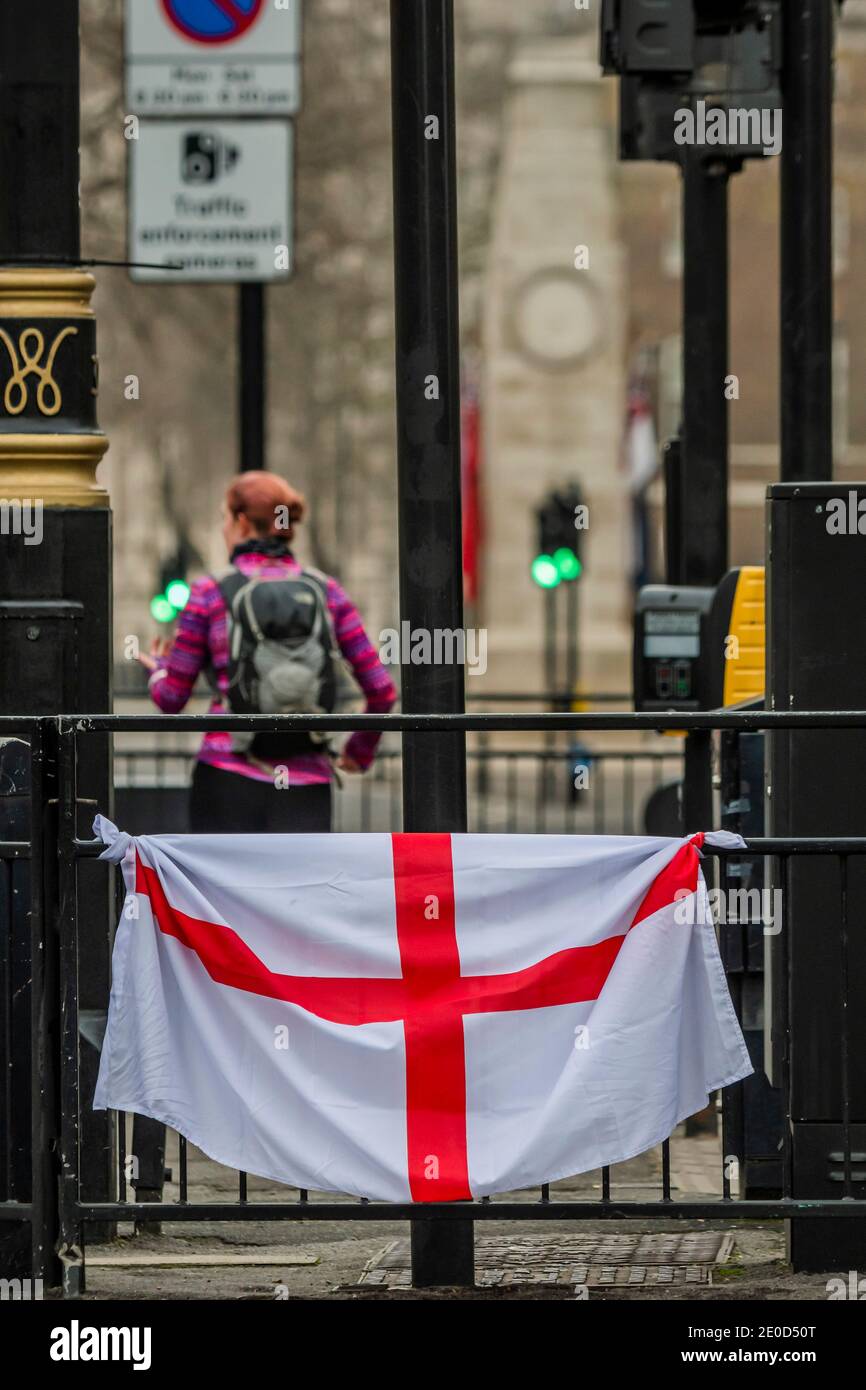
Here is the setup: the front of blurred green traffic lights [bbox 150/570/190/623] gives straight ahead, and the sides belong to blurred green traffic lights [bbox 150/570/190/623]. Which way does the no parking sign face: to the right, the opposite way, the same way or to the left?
the same way

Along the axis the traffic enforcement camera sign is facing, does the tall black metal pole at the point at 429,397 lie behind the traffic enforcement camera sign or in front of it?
in front

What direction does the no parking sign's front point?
toward the camera

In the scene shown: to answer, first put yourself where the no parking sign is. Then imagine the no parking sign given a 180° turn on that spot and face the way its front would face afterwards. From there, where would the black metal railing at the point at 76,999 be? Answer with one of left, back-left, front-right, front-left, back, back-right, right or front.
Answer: back

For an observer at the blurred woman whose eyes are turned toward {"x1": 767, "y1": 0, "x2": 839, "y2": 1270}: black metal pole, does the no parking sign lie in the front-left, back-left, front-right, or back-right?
back-left

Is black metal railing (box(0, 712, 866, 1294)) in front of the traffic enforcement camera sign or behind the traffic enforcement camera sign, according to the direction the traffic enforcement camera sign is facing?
in front

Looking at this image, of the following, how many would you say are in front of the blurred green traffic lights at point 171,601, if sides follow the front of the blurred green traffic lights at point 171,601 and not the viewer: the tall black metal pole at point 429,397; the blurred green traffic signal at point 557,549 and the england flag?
2

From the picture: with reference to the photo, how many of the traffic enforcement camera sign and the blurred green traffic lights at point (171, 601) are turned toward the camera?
2

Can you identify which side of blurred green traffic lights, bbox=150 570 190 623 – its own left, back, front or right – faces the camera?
front

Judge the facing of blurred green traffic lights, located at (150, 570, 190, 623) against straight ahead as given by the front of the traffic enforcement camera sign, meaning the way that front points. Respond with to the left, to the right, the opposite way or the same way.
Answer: the same way

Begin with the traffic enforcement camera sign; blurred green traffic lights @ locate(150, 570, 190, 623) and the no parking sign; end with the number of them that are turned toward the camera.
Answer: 3

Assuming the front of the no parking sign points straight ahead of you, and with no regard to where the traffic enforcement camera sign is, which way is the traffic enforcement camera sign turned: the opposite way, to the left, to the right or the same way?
the same way

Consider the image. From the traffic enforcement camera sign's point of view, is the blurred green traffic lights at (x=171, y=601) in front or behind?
behind

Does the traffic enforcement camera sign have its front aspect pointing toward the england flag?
yes

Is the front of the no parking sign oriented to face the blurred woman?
yes

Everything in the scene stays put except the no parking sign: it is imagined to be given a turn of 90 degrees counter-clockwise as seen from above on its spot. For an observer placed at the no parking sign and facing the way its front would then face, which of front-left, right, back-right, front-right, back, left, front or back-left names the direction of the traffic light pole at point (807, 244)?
front-right

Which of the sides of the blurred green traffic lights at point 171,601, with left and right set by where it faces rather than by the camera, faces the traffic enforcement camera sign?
front
